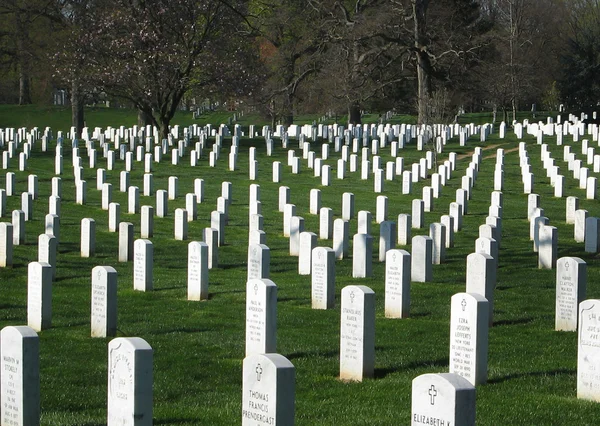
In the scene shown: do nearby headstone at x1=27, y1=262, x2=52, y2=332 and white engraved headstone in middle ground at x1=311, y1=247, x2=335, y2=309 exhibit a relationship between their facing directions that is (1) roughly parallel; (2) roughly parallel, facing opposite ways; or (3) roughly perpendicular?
roughly parallel

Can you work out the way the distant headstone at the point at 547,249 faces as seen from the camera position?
facing the viewer and to the left of the viewer

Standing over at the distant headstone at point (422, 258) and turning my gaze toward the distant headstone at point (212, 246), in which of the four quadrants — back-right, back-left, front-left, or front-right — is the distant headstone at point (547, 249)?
back-right

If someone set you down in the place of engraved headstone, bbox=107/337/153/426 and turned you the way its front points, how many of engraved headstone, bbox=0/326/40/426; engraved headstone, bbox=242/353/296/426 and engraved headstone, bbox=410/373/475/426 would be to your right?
1

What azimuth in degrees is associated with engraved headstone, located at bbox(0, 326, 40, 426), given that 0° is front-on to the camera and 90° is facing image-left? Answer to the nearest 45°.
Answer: approximately 45°

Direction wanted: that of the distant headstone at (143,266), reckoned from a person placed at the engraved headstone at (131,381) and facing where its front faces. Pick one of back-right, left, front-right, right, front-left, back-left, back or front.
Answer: back-right

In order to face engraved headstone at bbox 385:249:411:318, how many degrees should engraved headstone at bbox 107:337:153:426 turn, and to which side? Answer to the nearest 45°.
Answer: approximately 180°

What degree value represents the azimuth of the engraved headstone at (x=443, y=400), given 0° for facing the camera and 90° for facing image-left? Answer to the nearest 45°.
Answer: approximately 45°

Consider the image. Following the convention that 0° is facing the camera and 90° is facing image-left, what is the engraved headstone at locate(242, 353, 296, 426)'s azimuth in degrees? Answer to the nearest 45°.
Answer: approximately 45°

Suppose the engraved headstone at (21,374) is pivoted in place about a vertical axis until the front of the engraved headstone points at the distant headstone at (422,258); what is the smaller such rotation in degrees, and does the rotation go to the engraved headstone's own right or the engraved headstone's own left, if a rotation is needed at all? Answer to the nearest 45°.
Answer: approximately 180°

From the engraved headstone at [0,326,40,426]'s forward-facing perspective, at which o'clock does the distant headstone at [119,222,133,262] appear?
The distant headstone is roughly at 5 o'clock from the engraved headstone.

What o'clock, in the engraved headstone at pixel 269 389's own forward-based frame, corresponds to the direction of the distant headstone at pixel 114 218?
The distant headstone is roughly at 4 o'clock from the engraved headstone.

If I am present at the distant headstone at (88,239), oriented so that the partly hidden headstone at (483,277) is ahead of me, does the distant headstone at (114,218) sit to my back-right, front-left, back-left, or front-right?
back-left
